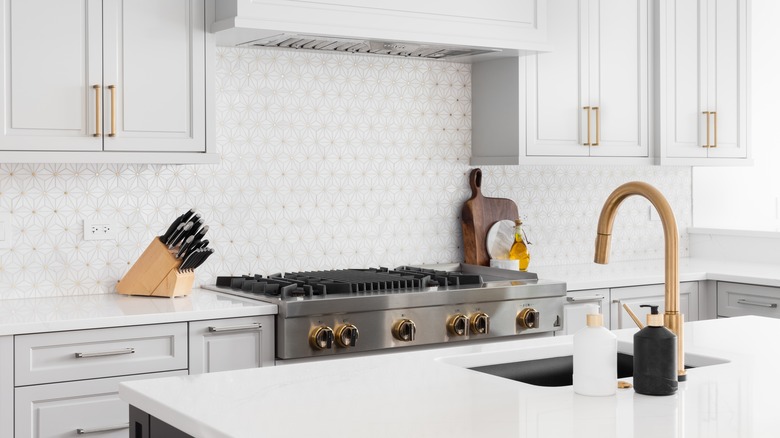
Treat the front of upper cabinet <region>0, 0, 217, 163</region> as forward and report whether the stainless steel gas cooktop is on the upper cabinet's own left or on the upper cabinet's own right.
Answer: on the upper cabinet's own left

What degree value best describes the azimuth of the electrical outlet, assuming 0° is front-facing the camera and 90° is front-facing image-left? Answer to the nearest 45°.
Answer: approximately 0°

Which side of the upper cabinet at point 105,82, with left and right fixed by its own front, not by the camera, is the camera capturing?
front

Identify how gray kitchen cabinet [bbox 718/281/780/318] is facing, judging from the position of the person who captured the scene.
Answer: facing the viewer and to the left of the viewer

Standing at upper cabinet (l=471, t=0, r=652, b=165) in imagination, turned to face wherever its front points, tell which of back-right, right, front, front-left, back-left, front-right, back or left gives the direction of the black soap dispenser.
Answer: front-right

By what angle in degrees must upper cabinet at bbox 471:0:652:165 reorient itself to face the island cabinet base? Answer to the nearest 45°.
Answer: approximately 45° to its right

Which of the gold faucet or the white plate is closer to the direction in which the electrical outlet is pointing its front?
the gold faucet

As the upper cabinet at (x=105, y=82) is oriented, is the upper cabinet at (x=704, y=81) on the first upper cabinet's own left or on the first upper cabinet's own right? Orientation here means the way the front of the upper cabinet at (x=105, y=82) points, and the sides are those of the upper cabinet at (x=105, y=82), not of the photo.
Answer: on the first upper cabinet's own left

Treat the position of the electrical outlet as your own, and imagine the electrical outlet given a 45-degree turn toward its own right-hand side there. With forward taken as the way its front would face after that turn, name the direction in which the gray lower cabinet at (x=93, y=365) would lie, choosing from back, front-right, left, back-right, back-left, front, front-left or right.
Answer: front-left

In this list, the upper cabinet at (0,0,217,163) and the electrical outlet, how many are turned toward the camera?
2

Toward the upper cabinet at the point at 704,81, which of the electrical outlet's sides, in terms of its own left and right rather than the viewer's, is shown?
left

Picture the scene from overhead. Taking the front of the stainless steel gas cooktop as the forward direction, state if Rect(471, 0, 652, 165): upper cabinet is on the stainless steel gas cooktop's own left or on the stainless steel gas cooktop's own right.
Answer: on the stainless steel gas cooktop's own left
